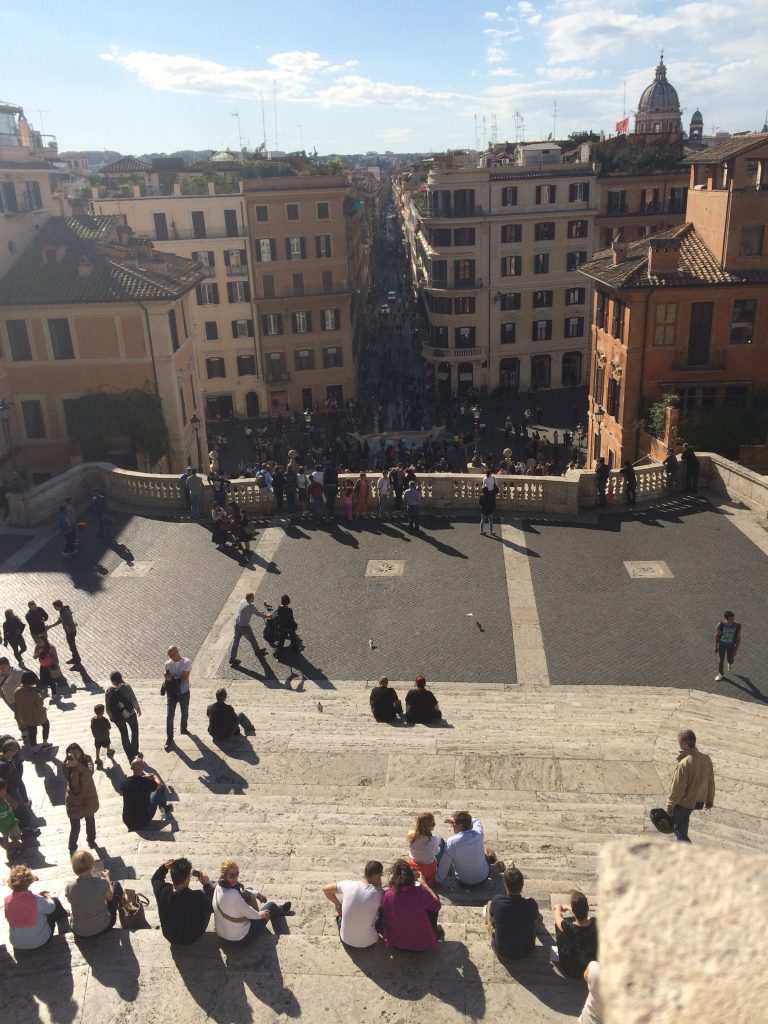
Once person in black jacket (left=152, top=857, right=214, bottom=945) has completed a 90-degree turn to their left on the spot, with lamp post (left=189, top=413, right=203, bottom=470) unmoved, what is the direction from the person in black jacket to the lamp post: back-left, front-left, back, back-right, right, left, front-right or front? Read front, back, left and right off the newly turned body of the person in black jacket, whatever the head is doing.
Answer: right

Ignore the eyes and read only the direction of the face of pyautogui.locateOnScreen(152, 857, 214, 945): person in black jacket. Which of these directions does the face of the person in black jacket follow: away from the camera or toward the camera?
away from the camera

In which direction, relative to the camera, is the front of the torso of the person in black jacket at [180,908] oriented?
away from the camera

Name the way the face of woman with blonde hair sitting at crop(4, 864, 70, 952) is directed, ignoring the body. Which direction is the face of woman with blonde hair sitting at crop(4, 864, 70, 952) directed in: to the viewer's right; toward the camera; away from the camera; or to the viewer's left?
away from the camera

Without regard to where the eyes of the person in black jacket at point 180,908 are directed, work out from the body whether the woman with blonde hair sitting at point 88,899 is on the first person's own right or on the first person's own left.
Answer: on the first person's own left

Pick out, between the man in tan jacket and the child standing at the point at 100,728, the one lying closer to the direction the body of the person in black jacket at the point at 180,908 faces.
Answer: the child standing

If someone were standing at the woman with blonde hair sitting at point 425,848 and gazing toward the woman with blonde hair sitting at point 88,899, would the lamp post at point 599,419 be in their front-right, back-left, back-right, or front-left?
back-right

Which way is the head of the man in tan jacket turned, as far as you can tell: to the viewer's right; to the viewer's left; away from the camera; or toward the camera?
to the viewer's left

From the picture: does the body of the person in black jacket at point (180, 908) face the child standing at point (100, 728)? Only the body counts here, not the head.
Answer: yes

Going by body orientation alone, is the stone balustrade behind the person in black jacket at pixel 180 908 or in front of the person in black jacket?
in front

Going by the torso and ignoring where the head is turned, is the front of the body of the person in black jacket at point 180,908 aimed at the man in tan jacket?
no

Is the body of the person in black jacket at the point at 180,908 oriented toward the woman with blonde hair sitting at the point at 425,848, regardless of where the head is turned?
no

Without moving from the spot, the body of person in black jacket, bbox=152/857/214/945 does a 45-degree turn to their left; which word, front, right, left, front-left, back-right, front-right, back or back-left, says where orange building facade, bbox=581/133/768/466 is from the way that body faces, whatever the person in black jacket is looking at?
right

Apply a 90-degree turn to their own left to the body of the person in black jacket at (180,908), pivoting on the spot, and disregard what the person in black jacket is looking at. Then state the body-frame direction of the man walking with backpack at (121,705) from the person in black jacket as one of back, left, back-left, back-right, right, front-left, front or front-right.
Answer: right

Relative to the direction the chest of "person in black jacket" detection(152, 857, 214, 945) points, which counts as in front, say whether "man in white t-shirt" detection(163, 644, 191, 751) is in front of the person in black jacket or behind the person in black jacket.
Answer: in front
